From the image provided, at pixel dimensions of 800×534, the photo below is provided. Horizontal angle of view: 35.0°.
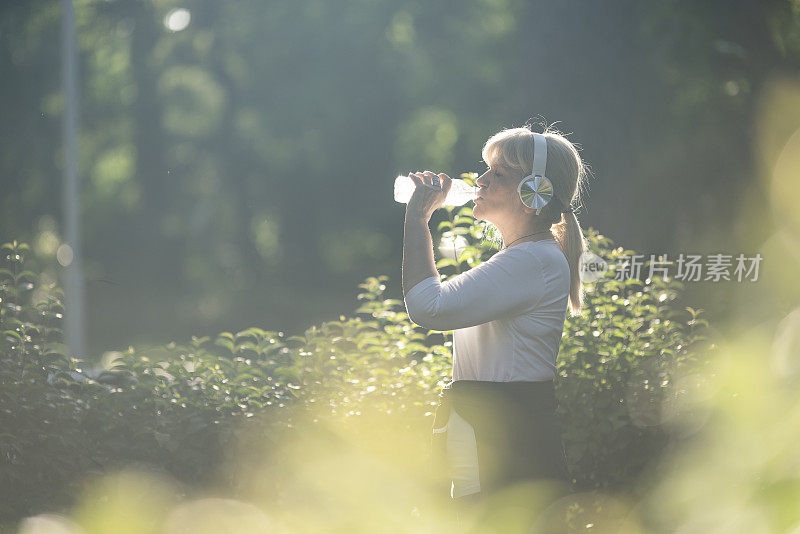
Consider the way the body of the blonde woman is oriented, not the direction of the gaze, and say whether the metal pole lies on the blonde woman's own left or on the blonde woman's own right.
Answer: on the blonde woman's own right

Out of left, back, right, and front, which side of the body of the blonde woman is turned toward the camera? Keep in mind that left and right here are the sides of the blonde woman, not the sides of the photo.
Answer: left

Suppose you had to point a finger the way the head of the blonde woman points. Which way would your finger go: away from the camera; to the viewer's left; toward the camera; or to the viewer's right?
to the viewer's left
